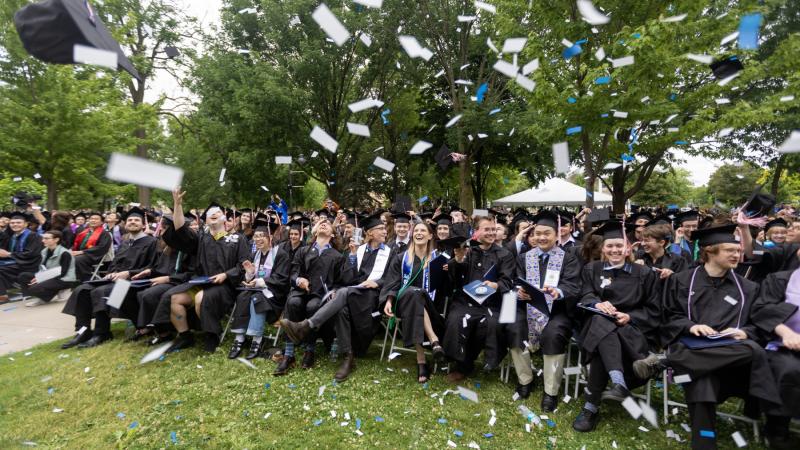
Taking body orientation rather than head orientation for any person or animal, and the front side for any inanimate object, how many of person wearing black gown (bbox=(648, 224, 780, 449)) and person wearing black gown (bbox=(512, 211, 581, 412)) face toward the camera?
2

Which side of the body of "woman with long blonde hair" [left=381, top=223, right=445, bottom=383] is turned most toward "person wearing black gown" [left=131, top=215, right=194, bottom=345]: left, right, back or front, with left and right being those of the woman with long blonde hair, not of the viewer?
right

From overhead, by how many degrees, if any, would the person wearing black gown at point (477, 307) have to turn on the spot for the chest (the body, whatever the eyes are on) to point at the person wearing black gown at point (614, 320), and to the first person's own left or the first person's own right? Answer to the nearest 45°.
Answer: approximately 90° to the first person's own left

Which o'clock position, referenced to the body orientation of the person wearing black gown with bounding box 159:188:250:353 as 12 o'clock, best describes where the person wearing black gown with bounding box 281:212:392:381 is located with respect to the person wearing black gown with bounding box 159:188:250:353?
the person wearing black gown with bounding box 281:212:392:381 is roughly at 9 o'clock from the person wearing black gown with bounding box 159:188:250:353.

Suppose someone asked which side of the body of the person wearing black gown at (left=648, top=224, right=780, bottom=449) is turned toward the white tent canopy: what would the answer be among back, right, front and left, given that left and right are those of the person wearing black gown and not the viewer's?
back

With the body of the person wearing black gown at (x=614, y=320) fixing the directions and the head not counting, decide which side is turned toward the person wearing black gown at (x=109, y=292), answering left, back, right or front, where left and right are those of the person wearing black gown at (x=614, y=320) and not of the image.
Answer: right

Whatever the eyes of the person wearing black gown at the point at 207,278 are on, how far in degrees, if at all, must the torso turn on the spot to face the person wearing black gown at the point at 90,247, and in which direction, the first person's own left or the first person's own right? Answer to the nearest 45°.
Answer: approximately 90° to the first person's own right

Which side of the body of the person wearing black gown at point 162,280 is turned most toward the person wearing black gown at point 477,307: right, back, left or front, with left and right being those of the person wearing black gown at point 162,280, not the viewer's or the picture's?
left

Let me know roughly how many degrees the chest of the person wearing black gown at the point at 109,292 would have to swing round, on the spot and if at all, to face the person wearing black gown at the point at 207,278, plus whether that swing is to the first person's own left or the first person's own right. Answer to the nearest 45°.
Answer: approximately 90° to the first person's own left
